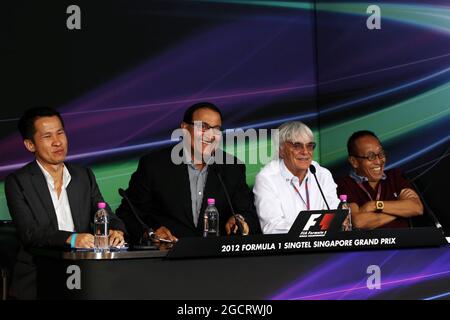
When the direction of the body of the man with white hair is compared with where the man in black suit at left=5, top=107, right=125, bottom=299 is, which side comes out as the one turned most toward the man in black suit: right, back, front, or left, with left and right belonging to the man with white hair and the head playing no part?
right

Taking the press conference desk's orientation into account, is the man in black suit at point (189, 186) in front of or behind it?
behind

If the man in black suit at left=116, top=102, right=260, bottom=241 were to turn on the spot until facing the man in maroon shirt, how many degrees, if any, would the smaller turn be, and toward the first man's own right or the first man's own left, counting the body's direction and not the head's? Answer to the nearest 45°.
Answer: approximately 90° to the first man's own left

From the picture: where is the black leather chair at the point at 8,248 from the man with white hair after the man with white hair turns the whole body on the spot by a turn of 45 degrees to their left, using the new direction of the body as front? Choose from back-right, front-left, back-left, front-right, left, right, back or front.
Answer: back

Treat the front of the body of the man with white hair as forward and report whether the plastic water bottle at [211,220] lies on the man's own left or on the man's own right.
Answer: on the man's own right

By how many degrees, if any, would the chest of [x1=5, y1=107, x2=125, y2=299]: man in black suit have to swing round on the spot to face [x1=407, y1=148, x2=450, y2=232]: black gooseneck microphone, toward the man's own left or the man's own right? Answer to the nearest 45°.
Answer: approximately 45° to the man's own left

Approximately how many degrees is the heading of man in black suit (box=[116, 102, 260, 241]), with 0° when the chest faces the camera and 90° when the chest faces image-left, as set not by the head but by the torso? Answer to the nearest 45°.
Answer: approximately 315°

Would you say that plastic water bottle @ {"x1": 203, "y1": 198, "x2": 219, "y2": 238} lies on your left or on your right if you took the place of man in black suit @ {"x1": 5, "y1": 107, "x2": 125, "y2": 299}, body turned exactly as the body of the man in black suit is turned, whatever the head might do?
on your left

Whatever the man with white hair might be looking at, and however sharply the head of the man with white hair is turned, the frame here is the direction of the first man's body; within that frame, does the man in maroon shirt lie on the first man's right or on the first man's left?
on the first man's left

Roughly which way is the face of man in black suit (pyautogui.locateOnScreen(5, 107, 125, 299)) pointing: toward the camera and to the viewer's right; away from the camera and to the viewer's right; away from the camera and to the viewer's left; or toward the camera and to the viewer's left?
toward the camera and to the viewer's right

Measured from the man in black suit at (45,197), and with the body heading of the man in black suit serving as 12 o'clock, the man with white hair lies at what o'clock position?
The man with white hair is roughly at 10 o'clock from the man in black suit.

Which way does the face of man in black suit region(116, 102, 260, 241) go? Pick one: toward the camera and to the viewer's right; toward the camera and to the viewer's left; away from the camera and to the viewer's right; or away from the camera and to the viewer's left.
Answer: toward the camera and to the viewer's right
